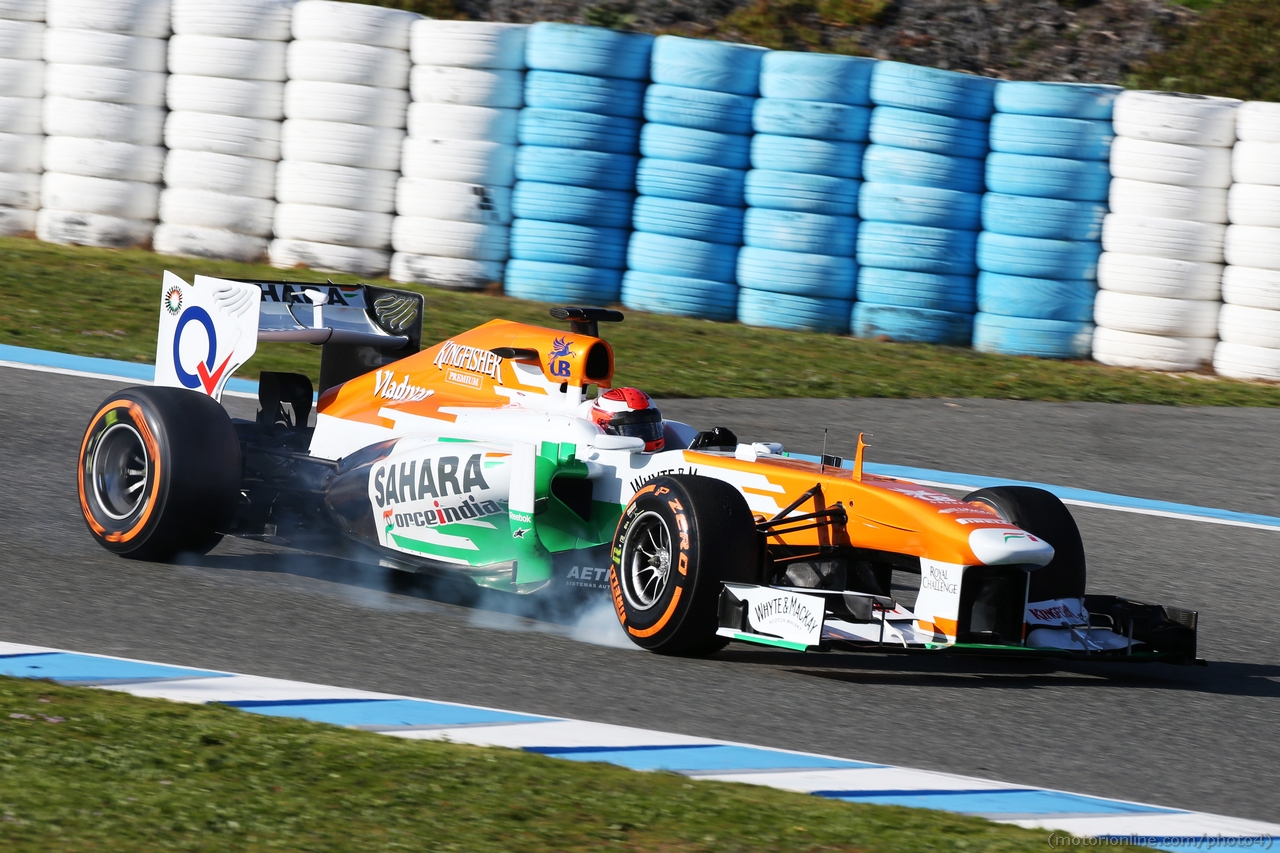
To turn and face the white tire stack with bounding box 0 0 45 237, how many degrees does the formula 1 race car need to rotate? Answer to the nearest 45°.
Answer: approximately 180°

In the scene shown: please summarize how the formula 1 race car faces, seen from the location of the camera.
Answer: facing the viewer and to the right of the viewer

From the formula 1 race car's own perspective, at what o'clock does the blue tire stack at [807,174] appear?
The blue tire stack is roughly at 8 o'clock from the formula 1 race car.

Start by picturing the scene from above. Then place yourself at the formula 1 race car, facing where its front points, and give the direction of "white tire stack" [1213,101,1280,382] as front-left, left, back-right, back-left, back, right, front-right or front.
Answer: left

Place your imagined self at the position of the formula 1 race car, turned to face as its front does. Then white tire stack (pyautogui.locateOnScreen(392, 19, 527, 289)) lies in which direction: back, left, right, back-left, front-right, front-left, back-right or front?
back-left

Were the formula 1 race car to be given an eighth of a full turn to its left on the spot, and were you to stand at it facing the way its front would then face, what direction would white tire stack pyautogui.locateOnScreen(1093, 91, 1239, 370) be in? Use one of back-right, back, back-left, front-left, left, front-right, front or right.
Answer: front-left

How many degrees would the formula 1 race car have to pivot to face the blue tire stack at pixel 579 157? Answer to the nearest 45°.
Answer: approximately 135° to its left

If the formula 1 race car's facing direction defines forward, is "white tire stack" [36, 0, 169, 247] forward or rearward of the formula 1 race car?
rearward
